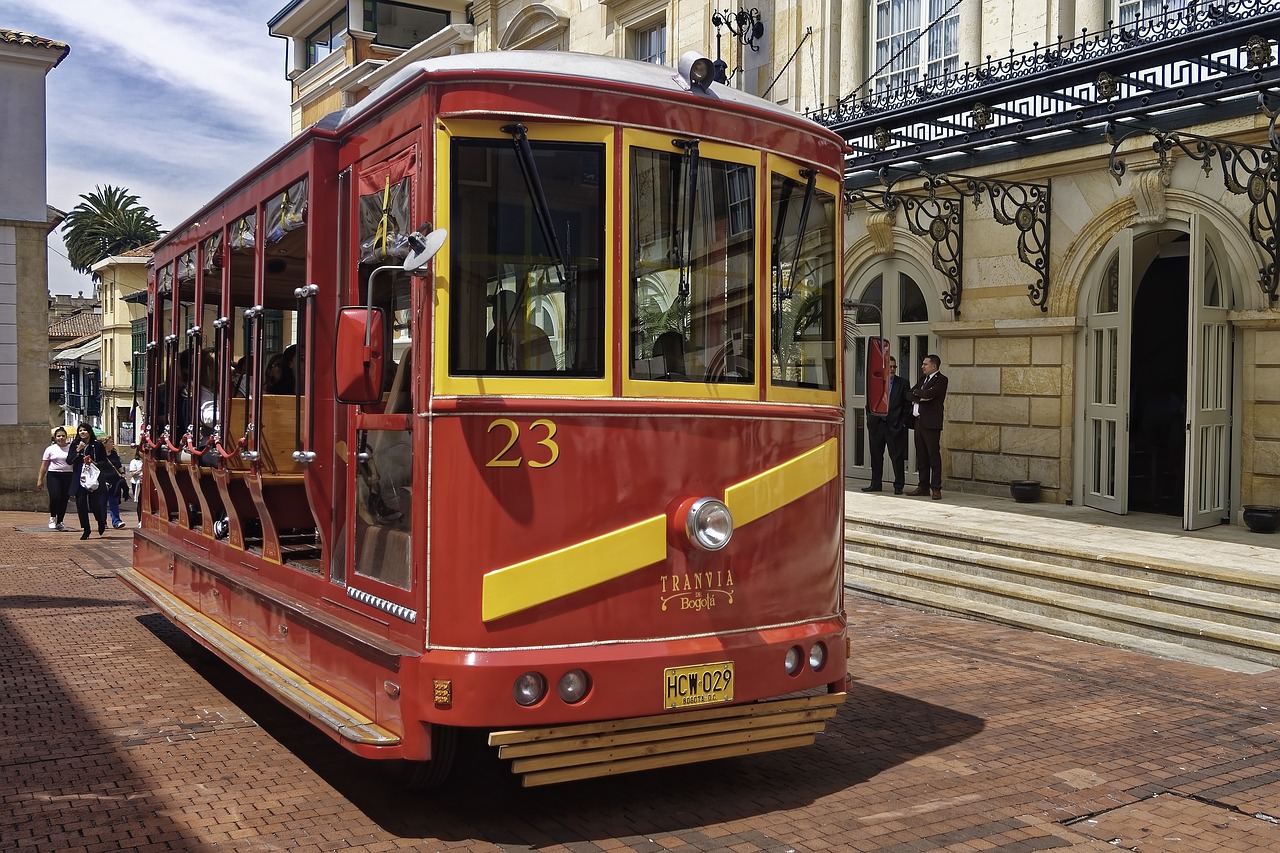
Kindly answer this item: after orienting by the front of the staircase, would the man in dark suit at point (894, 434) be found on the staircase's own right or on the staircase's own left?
on the staircase's own right

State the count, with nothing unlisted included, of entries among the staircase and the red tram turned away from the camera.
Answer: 0

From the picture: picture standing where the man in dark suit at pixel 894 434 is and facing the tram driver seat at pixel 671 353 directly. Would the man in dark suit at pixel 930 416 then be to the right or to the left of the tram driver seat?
left

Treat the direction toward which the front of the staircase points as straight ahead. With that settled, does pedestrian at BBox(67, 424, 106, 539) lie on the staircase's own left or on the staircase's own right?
on the staircase's own right

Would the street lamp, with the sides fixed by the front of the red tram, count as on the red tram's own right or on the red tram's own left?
on the red tram's own left

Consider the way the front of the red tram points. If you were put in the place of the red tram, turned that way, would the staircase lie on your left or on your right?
on your left

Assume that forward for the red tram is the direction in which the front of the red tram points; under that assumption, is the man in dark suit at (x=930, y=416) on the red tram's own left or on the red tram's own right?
on the red tram's own left

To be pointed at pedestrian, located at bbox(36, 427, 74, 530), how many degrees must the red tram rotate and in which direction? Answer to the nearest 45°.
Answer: approximately 180°

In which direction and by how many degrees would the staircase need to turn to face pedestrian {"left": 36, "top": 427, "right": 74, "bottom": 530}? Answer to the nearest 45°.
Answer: approximately 45° to its right

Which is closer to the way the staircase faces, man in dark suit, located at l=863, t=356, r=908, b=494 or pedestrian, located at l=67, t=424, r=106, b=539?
the pedestrian
